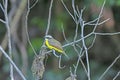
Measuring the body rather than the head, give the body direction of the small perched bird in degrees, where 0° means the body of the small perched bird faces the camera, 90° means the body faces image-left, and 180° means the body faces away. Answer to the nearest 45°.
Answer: approximately 90°
